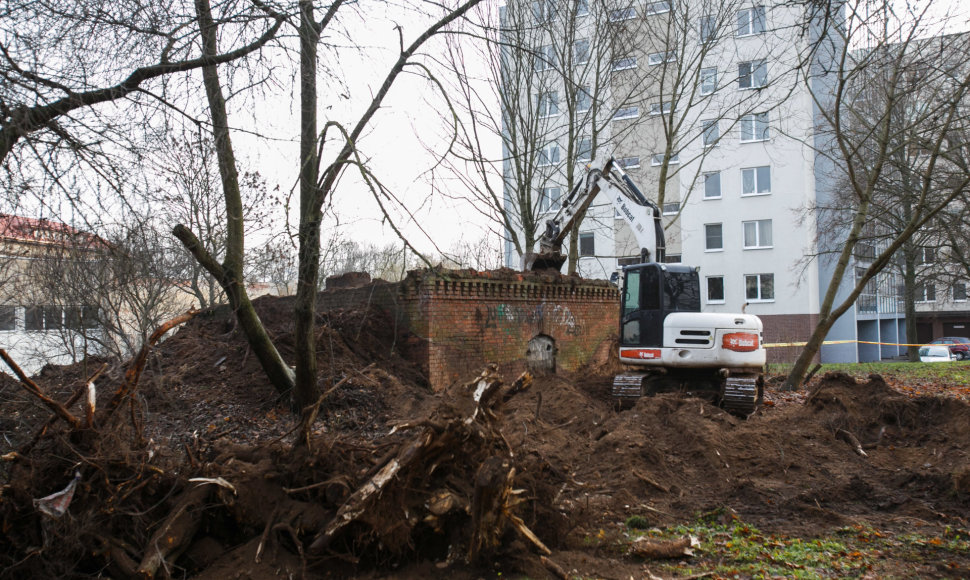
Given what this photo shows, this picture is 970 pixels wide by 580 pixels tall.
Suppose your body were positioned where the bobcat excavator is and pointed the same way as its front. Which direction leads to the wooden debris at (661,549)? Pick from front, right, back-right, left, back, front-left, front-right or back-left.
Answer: back-left

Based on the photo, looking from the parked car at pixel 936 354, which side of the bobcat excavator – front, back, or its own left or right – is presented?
right

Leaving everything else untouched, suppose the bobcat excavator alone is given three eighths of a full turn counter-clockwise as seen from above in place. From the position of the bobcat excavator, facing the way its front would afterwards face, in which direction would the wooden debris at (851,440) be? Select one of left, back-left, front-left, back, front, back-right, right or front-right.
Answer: front-left

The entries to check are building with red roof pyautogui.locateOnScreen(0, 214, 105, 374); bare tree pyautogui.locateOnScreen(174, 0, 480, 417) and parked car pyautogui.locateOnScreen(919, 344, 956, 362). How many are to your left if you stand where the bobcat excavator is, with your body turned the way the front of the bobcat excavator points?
2

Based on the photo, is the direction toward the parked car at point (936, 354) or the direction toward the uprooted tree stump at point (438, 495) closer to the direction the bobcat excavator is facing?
the parked car

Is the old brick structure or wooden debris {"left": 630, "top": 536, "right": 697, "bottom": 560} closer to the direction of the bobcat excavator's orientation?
the old brick structure

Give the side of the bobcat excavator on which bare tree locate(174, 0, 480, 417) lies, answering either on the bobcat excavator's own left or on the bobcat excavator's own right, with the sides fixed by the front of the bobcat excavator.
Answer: on the bobcat excavator's own left

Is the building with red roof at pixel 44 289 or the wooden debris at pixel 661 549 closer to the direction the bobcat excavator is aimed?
the building with red roof

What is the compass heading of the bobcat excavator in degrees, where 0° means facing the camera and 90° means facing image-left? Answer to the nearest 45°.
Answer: approximately 135°

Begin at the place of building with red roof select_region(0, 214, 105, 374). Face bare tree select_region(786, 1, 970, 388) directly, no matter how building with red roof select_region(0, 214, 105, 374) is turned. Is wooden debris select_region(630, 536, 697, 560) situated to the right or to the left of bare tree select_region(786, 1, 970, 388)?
right

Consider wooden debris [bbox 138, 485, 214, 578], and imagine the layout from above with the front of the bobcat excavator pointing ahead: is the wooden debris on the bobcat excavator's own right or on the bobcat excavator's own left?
on the bobcat excavator's own left
